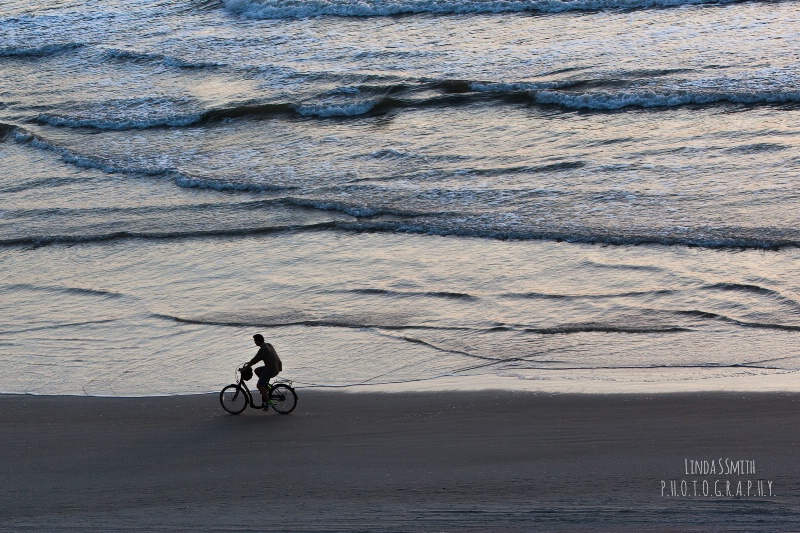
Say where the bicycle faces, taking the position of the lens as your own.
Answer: facing to the left of the viewer
